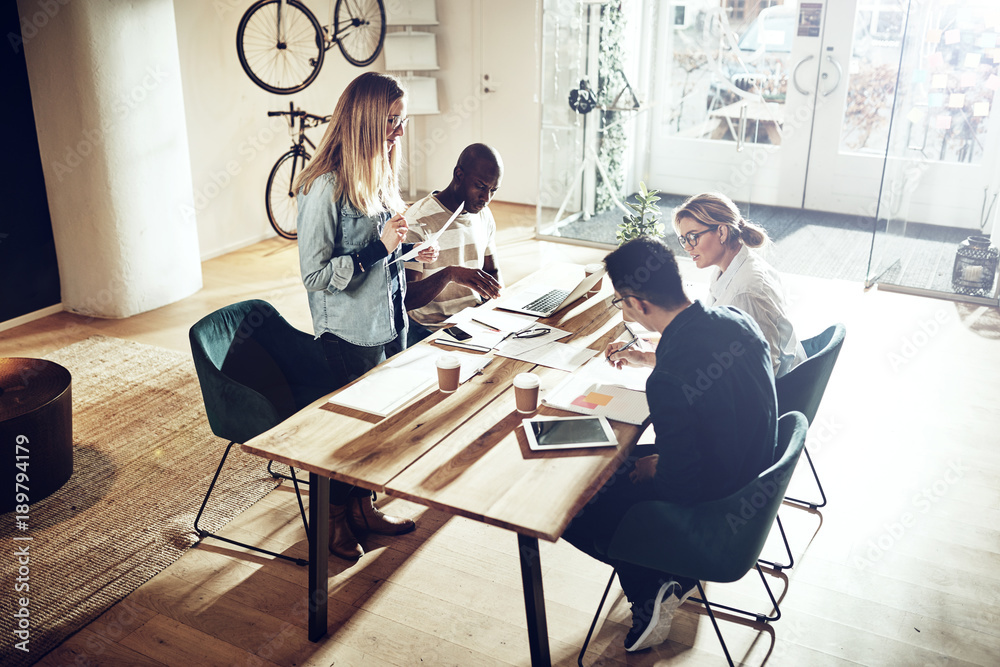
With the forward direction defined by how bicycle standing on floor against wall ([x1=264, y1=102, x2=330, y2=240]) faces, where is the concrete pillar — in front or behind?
in front

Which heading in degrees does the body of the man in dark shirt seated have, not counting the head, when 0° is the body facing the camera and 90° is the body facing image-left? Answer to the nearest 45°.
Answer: approximately 135°

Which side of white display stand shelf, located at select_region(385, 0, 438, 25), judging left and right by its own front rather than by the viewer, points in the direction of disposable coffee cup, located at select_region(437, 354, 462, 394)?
front

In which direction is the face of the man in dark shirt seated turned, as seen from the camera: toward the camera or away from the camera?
away from the camera

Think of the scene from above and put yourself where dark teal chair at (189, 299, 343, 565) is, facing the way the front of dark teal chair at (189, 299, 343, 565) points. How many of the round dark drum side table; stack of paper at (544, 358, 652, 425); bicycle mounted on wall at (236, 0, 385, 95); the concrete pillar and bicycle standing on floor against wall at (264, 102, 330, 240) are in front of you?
1

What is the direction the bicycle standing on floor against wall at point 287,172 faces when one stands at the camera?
facing the viewer and to the left of the viewer

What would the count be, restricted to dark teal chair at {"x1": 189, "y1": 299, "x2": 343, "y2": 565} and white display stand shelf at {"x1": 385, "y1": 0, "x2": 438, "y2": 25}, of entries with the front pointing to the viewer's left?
0

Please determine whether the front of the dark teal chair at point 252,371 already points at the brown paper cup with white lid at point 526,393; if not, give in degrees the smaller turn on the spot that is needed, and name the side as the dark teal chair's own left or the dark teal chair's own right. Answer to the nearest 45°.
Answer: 0° — it already faces it

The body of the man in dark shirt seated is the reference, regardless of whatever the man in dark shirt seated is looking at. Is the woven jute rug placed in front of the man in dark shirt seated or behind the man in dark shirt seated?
in front

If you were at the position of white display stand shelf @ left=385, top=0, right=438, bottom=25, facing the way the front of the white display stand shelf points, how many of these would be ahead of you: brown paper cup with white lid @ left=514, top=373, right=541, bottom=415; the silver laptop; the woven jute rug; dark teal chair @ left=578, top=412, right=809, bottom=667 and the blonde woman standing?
5

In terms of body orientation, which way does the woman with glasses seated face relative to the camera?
to the viewer's left

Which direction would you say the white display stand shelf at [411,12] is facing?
toward the camera

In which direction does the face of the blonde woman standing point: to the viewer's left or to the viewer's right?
to the viewer's right
